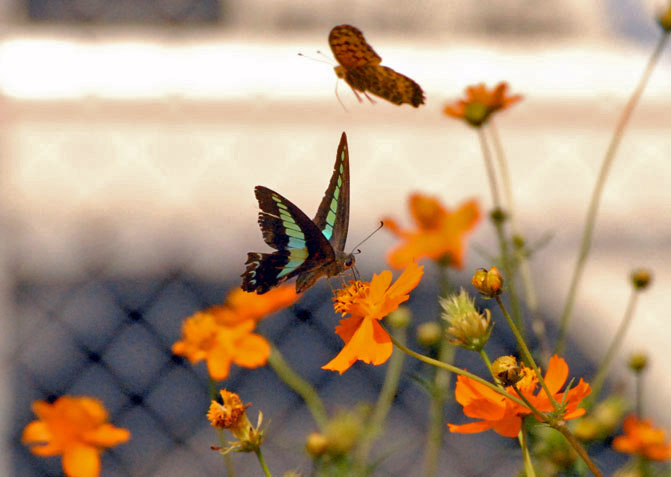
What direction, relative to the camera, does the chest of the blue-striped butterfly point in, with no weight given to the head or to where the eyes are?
to the viewer's right

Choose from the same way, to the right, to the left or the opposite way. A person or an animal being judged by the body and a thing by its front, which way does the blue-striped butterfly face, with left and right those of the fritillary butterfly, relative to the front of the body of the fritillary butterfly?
the opposite way

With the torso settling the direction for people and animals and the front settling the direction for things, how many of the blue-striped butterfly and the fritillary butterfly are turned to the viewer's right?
1

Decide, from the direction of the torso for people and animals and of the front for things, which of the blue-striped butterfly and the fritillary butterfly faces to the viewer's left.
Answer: the fritillary butterfly

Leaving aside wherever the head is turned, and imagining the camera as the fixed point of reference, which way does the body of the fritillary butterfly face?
to the viewer's left
